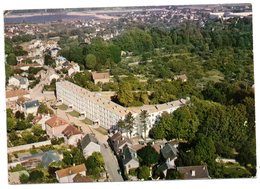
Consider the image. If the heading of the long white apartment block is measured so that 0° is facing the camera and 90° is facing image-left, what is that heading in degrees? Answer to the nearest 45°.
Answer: approximately 45°

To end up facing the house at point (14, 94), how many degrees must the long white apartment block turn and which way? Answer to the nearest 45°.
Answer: approximately 45° to its right

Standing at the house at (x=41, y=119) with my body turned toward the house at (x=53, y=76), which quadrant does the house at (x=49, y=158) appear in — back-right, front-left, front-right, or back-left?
back-right

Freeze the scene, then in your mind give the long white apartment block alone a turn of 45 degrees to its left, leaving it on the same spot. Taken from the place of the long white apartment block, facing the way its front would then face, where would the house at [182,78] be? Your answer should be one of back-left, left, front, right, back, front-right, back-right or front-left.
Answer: left
